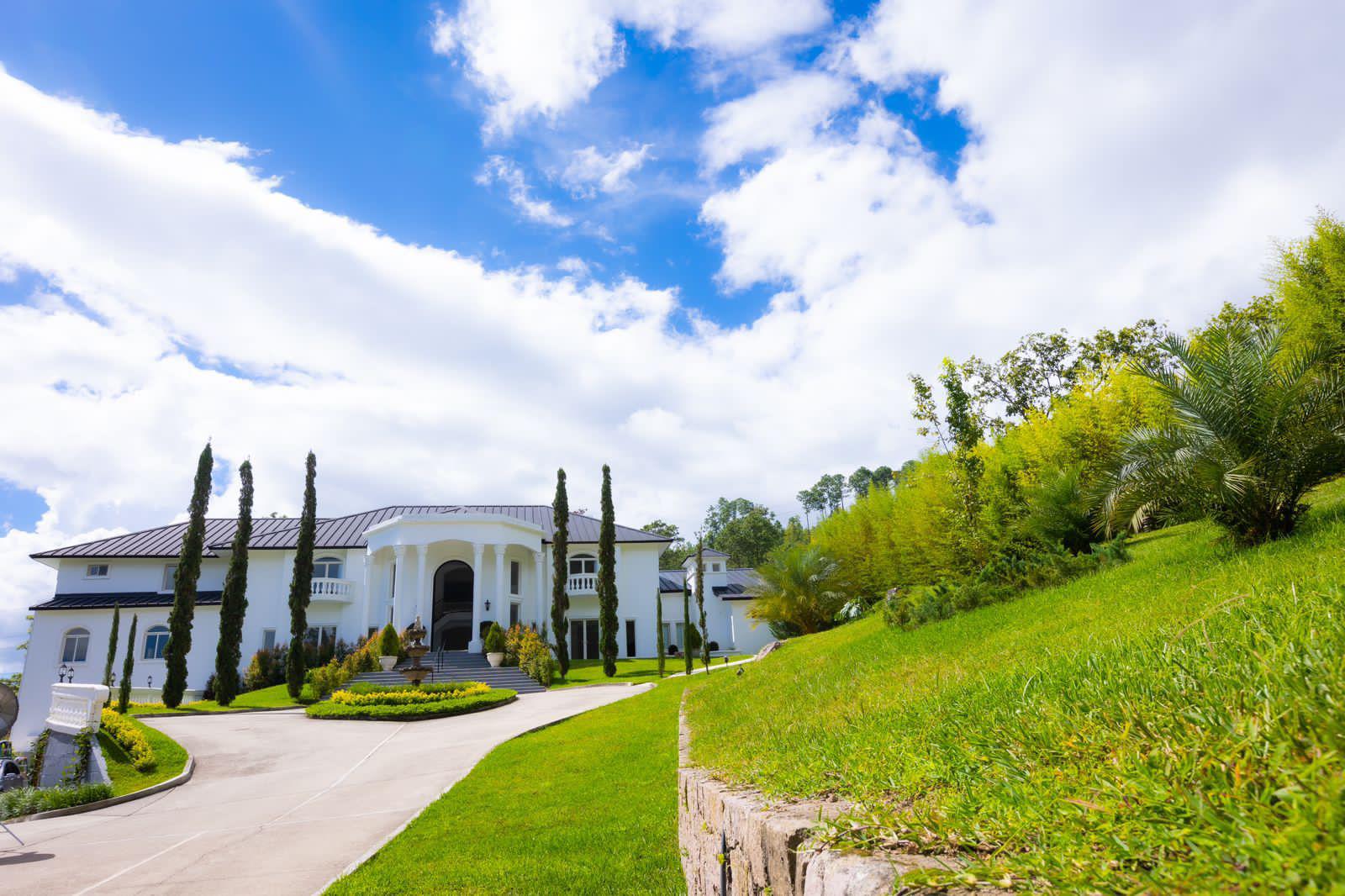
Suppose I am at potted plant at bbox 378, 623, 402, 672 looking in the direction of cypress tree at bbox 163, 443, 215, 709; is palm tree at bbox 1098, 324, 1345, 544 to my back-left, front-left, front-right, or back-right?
back-left

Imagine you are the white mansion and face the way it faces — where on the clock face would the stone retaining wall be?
The stone retaining wall is roughly at 12 o'clock from the white mansion.

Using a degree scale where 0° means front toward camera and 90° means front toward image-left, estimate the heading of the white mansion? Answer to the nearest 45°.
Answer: approximately 0°

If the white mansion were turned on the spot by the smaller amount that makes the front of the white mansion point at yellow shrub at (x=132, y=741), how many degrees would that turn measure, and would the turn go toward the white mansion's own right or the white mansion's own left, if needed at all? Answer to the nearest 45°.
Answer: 0° — it already faces it

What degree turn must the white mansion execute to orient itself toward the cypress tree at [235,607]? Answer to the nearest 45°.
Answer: approximately 45° to its right

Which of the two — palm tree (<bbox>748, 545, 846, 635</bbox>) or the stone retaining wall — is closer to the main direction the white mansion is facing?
the stone retaining wall

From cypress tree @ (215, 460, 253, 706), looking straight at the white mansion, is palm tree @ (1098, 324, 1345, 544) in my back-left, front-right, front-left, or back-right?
back-right

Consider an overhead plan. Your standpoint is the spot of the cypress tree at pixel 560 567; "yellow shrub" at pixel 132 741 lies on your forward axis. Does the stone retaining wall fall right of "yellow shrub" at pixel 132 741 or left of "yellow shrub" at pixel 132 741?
left
